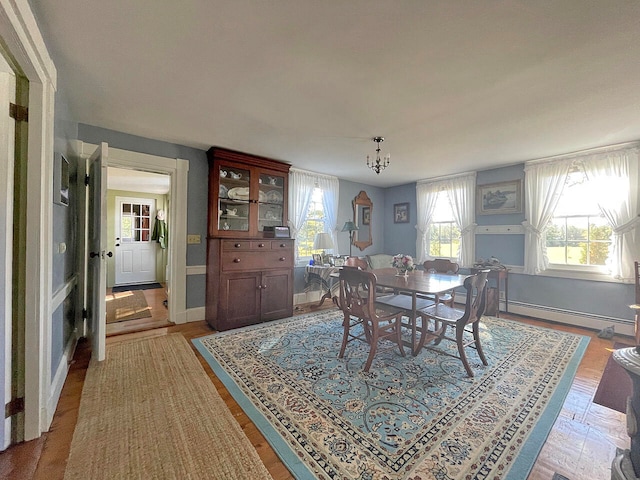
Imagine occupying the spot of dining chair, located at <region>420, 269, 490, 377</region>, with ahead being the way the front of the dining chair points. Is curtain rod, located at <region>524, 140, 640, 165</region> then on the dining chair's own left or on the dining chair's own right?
on the dining chair's own right

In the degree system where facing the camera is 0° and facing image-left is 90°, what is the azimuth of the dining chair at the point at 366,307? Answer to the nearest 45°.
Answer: approximately 225°

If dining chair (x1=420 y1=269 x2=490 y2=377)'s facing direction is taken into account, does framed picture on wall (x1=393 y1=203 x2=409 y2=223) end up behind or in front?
in front

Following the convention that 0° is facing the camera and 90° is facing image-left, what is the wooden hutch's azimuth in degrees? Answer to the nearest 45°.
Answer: approximately 315°

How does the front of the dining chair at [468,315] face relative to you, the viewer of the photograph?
facing away from the viewer and to the left of the viewer

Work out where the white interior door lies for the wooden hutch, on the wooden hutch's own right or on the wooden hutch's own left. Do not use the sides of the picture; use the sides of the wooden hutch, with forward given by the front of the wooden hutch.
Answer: on the wooden hutch's own right

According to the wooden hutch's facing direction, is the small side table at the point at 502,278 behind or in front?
in front

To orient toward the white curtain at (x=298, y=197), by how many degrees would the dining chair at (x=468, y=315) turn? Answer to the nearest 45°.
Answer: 0° — it already faces it

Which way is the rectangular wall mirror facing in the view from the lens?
facing the viewer and to the right of the viewer

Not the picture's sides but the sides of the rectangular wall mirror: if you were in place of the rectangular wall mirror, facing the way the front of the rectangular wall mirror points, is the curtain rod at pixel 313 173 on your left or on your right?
on your right

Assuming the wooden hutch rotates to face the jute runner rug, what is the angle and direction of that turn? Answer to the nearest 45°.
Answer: approximately 45° to its right

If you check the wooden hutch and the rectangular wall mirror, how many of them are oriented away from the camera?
0

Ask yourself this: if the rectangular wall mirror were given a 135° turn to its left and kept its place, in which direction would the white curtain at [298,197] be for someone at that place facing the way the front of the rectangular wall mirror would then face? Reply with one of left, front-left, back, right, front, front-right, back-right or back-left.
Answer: back-left

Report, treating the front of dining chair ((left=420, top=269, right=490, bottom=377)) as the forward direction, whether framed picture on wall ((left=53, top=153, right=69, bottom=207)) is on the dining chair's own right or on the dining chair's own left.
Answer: on the dining chair's own left

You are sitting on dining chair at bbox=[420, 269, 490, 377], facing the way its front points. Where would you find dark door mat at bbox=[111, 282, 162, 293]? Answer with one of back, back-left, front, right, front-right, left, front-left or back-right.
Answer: front-left
